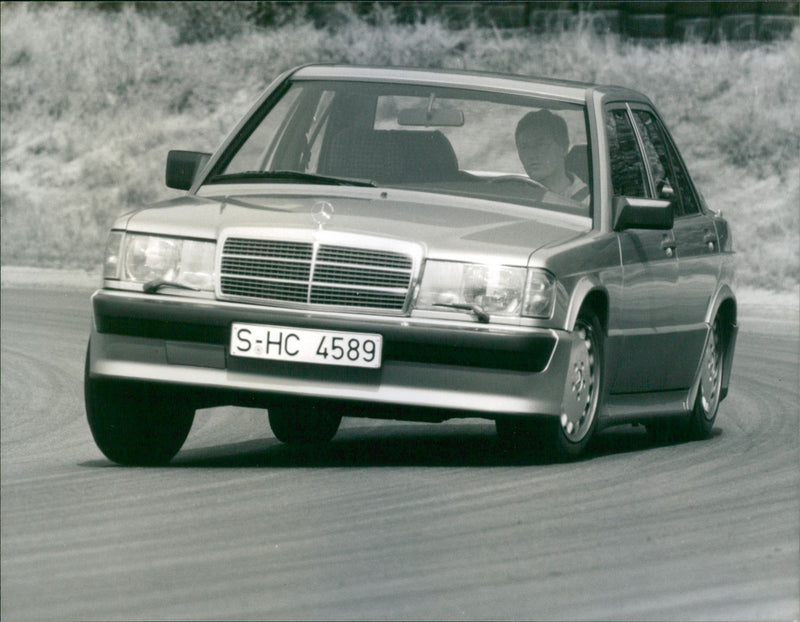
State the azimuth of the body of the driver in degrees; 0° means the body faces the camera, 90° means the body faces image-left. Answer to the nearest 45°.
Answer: approximately 45°

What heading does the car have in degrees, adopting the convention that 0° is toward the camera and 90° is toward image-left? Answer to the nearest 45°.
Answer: approximately 45°
